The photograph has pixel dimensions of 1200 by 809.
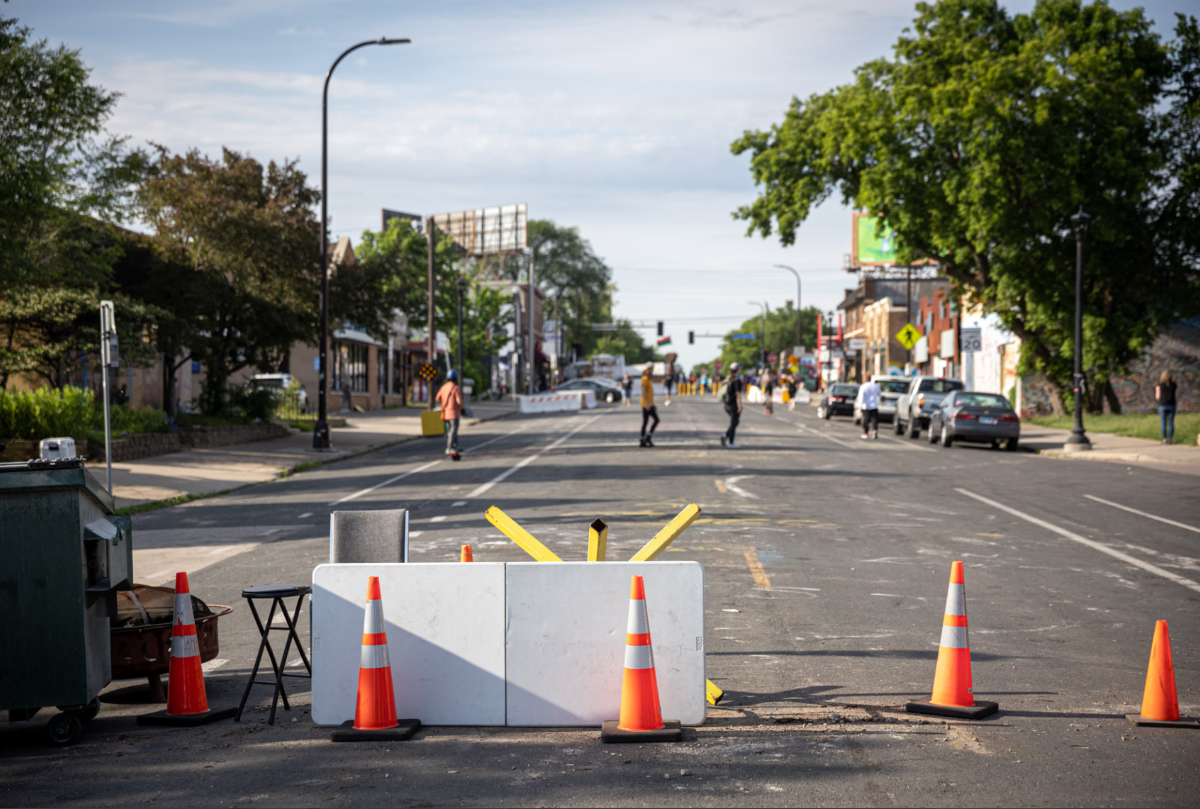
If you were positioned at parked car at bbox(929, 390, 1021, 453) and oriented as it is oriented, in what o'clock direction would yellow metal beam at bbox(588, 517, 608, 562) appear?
The yellow metal beam is roughly at 6 o'clock from the parked car.

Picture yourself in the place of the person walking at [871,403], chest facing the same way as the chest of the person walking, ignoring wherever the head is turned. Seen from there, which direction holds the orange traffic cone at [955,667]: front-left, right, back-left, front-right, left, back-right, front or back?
back

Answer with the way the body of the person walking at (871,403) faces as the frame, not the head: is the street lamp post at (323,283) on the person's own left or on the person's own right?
on the person's own left

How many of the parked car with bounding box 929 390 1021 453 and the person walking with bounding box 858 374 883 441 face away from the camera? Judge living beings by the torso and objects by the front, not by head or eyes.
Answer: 2

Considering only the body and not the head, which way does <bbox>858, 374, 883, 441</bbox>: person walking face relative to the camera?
away from the camera

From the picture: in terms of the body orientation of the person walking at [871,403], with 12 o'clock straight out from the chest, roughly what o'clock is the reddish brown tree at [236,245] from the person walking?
The reddish brown tree is roughly at 8 o'clock from the person walking.

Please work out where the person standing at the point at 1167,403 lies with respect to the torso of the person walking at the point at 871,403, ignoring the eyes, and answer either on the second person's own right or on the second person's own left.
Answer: on the second person's own right

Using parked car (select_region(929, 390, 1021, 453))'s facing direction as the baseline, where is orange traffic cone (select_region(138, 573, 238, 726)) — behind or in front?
behind

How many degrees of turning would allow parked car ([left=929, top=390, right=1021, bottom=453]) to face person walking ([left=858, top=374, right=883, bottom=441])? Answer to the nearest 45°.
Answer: approximately 45° to its left

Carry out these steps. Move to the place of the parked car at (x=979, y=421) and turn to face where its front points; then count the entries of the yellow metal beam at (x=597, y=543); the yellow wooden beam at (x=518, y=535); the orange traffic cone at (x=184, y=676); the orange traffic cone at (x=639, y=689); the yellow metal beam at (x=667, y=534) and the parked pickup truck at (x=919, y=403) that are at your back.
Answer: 5

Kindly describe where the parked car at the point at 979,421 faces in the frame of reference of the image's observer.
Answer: facing away from the viewer

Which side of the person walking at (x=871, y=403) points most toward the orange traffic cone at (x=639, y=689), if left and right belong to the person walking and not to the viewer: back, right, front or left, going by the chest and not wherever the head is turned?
back

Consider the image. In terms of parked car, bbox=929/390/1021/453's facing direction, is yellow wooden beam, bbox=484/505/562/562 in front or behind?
behind
